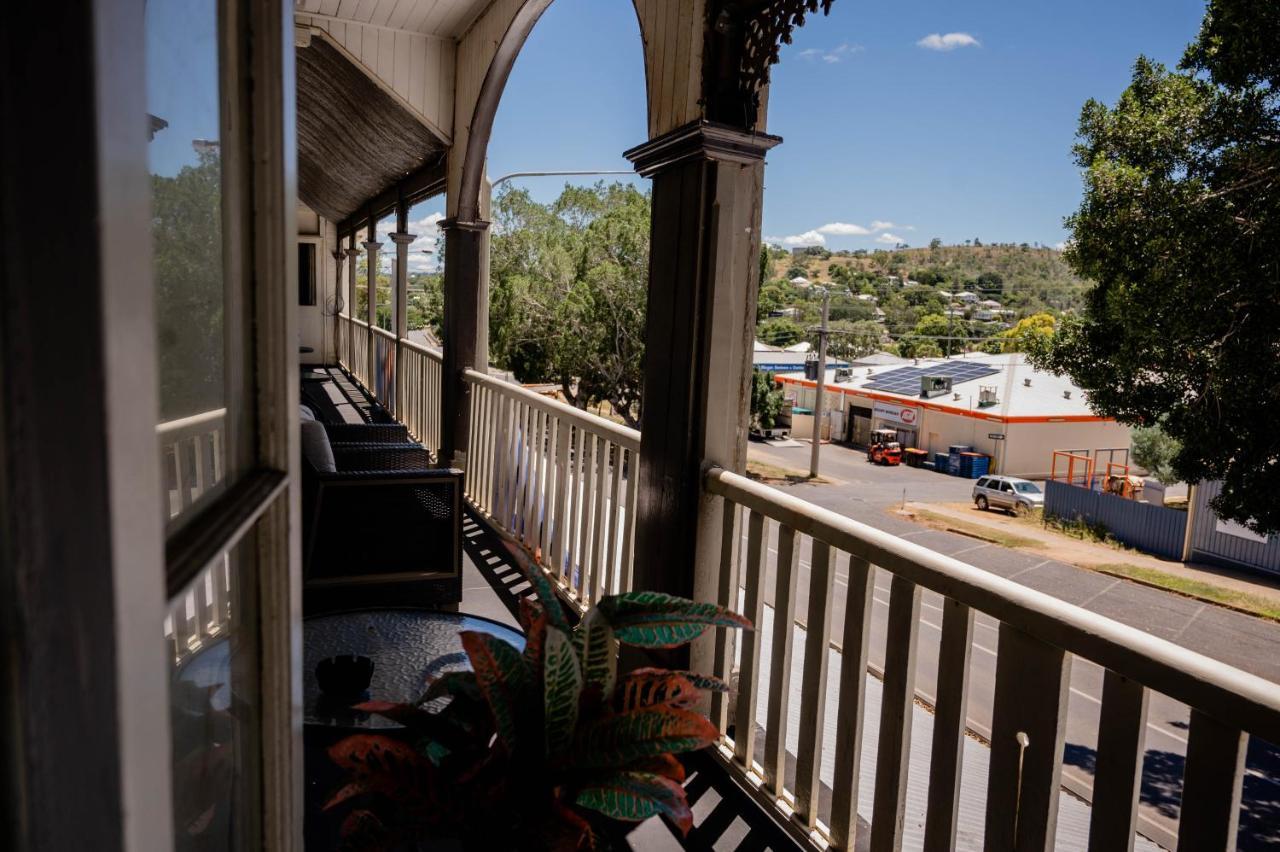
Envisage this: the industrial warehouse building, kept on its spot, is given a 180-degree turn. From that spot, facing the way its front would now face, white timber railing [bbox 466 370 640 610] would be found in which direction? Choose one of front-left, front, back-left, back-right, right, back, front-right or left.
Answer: back-right

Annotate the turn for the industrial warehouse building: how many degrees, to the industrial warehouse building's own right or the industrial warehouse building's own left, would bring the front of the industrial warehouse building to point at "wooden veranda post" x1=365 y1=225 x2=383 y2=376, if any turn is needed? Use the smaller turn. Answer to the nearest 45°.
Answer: approximately 45° to the industrial warehouse building's own left

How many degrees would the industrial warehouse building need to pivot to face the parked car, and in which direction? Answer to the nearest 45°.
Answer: approximately 45° to its left

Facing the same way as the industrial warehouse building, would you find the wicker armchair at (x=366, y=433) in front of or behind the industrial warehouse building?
in front

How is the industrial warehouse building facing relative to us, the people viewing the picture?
facing the viewer and to the left of the viewer

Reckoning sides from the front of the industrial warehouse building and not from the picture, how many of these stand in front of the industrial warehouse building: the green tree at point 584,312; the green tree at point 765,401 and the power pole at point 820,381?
3

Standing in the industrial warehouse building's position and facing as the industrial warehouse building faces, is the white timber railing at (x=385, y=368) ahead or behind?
ahead

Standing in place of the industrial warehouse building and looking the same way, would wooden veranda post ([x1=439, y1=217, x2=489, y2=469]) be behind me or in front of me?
in front
